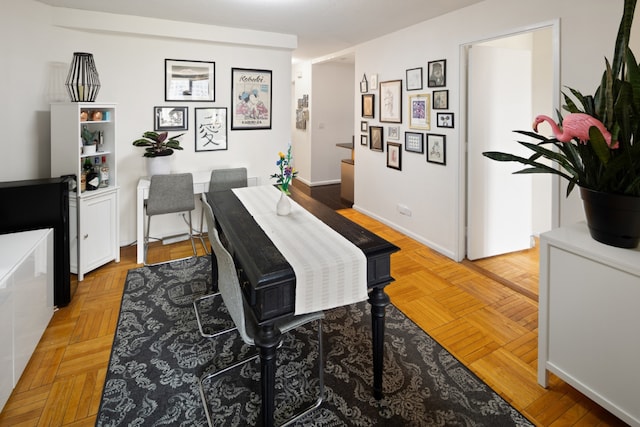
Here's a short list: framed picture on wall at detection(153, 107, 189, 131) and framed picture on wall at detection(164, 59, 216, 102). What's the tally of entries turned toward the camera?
2

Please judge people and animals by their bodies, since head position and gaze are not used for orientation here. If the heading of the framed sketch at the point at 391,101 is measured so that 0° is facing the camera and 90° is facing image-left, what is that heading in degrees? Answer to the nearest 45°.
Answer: approximately 45°

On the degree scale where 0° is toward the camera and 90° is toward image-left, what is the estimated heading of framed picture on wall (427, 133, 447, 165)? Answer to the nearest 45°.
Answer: approximately 45°

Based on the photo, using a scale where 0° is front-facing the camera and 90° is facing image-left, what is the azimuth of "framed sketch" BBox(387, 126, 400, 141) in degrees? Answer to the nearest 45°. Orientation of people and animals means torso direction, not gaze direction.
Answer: approximately 45°

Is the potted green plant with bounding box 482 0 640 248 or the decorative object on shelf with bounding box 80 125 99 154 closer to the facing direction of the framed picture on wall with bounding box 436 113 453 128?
the decorative object on shelf

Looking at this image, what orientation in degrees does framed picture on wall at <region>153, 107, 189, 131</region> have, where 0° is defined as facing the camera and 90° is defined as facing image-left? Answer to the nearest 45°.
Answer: approximately 0°
